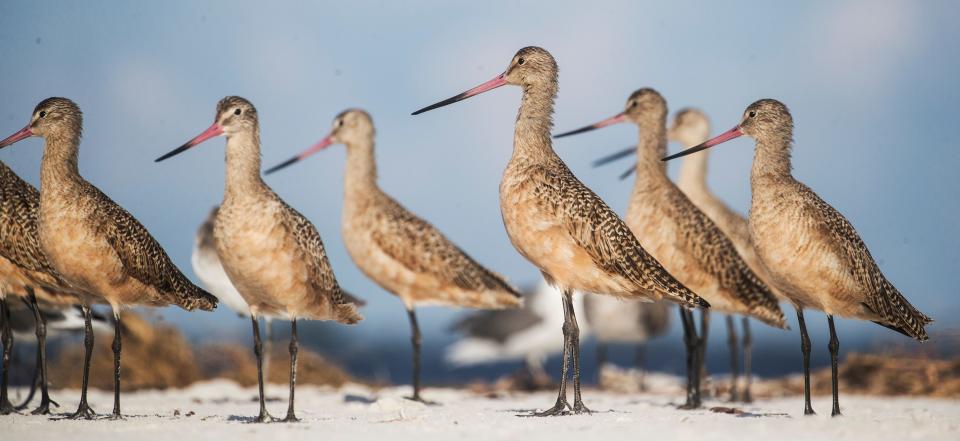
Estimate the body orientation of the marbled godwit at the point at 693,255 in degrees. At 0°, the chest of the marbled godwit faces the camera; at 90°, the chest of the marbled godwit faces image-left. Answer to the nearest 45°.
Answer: approximately 90°

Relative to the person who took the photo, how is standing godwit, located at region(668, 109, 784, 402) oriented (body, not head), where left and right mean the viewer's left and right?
facing to the left of the viewer

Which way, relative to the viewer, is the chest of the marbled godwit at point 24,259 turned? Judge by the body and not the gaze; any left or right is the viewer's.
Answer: facing to the left of the viewer

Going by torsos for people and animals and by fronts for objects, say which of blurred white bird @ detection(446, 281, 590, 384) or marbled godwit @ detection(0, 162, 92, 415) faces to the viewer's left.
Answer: the marbled godwit

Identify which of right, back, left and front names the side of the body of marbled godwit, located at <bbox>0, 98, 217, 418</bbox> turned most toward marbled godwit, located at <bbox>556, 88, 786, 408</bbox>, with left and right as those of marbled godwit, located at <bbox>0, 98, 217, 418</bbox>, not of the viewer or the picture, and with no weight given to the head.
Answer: back

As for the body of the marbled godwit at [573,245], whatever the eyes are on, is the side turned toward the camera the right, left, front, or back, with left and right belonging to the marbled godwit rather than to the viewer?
left

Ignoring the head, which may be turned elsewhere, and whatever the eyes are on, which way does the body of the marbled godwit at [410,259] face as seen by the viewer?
to the viewer's left

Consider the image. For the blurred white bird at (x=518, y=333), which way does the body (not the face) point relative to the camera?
to the viewer's right

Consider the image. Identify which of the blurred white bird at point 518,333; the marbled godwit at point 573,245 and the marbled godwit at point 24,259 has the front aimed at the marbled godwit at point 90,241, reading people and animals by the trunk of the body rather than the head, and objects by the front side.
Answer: the marbled godwit at point 573,245

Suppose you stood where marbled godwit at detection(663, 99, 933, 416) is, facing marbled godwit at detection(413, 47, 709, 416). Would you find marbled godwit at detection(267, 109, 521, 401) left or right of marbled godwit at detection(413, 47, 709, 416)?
right
